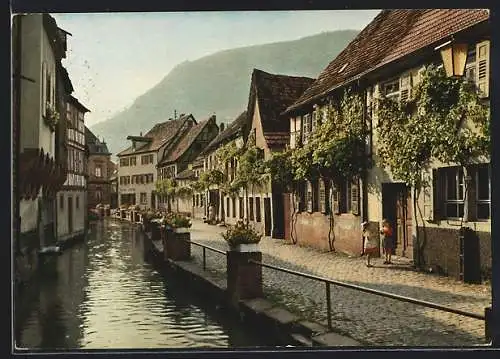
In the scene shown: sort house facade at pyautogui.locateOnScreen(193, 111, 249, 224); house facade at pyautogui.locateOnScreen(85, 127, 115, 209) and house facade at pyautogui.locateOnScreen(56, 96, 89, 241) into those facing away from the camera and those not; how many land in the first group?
0

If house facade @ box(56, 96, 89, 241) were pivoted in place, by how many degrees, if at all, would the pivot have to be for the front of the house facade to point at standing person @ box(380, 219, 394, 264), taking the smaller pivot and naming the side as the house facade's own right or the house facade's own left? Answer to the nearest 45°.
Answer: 0° — it already faces them

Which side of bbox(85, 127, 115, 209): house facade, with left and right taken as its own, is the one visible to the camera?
front

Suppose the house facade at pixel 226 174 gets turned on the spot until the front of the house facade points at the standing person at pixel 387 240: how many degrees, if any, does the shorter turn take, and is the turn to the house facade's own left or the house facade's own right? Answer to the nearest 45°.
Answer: approximately 90° to the house facade's own left

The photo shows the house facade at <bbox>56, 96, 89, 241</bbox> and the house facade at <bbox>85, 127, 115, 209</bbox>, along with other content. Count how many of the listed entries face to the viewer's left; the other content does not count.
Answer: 0

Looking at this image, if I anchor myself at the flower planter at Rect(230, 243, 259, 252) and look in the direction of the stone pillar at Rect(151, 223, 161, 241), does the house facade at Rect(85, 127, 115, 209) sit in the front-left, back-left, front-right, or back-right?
front-left

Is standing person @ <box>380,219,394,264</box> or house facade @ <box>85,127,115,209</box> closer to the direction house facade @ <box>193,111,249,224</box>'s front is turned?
the house facade
